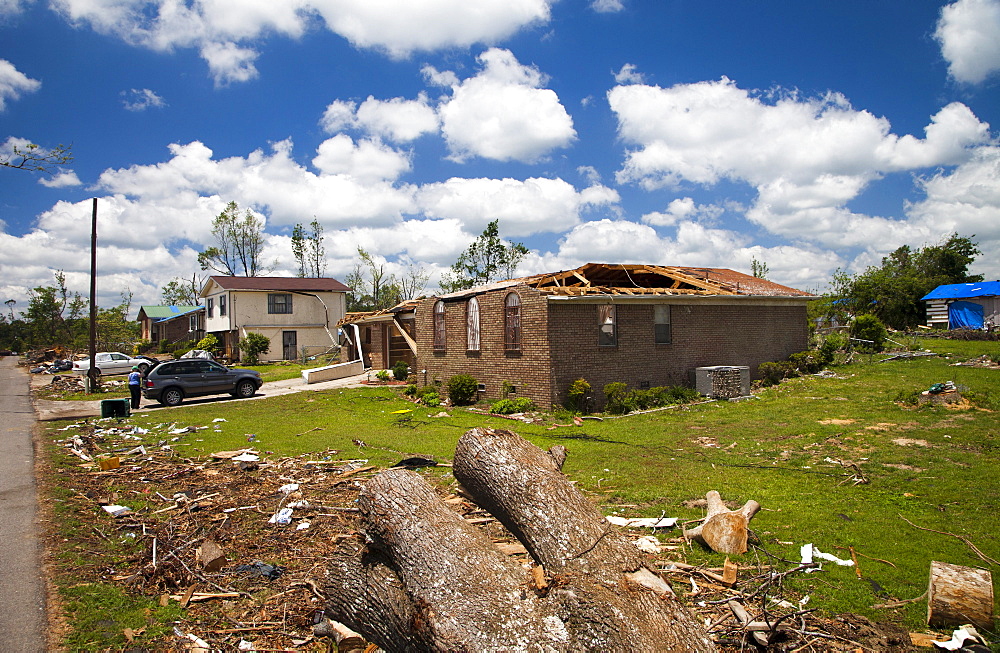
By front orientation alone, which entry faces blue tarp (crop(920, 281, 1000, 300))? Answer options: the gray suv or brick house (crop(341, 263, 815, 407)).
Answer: the gray suv

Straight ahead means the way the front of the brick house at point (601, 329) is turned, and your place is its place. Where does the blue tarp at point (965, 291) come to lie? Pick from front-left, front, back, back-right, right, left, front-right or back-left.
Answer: back

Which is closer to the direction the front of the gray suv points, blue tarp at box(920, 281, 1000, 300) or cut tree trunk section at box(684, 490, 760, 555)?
the blue tarp

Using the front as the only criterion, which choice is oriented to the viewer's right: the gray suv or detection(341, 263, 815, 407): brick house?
the gray suv

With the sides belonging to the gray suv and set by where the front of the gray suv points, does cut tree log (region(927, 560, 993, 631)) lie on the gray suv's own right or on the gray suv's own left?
on the gray suv's own right

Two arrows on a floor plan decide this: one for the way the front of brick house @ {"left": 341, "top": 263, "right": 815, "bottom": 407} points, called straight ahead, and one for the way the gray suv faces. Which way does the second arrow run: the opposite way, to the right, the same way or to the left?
the opposite way

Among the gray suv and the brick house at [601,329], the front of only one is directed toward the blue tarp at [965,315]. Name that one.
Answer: the gray suv

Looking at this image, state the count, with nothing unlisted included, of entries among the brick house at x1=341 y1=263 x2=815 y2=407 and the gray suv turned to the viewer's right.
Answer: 1

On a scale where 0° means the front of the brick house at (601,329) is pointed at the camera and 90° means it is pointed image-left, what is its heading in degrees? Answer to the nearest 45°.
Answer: approximately 45°

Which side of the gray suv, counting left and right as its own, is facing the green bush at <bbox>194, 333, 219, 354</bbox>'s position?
left

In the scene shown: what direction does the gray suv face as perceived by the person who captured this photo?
facing to the right of the viewer

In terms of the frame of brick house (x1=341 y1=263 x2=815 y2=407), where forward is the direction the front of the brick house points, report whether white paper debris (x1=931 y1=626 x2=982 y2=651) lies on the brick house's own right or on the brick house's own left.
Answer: on the brick house's own left

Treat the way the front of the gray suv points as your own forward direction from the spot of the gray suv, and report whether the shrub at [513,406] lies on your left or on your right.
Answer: on your right

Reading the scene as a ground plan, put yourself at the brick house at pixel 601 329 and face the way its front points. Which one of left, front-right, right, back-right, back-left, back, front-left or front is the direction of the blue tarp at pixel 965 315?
back
